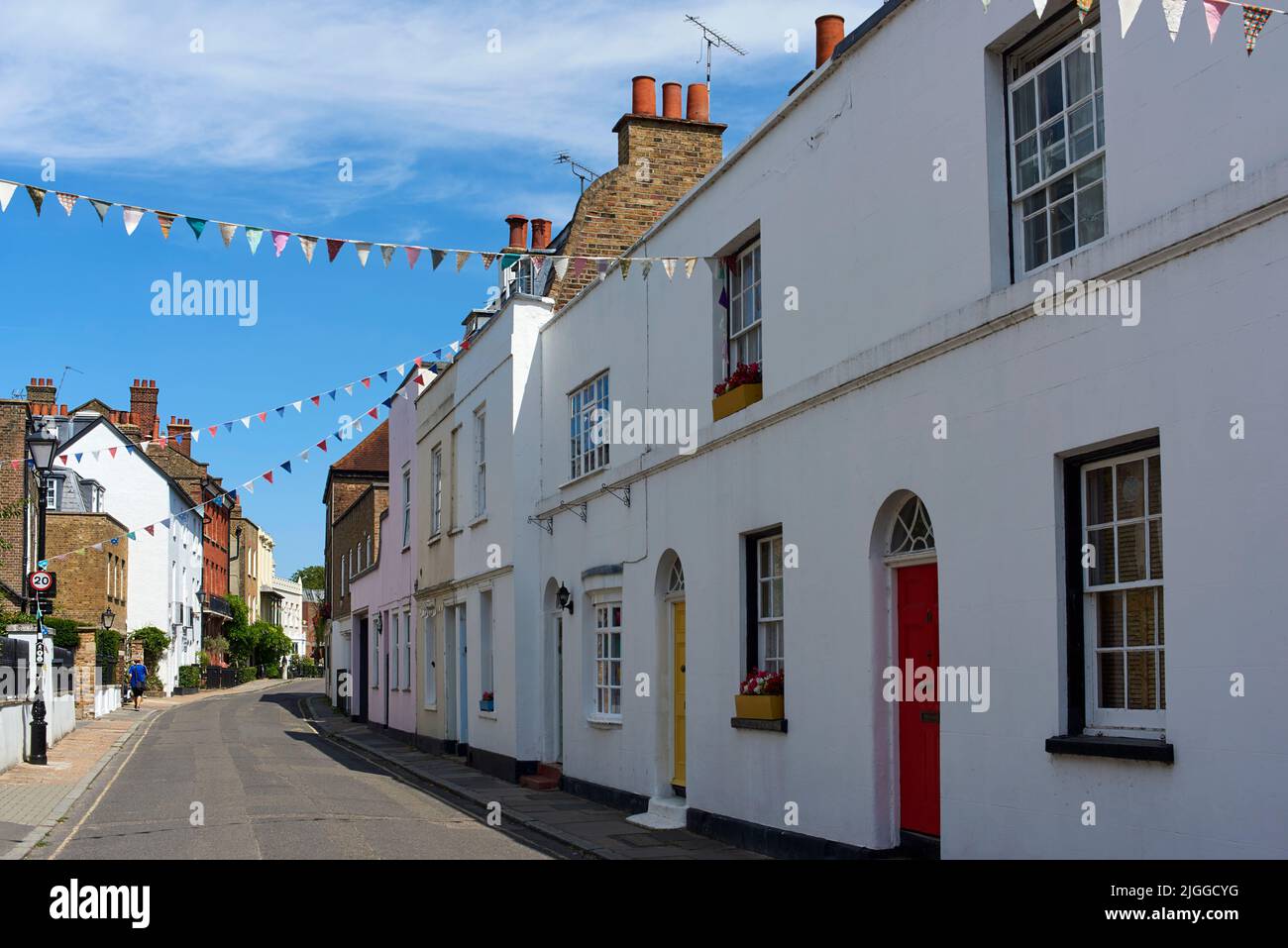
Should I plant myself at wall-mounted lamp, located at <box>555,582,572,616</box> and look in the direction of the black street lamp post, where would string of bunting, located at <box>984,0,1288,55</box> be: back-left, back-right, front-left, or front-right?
back-left

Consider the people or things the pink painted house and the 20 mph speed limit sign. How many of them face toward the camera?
1

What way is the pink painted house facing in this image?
to the viewer's left

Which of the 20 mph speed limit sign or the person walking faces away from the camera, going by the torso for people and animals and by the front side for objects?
the person walking

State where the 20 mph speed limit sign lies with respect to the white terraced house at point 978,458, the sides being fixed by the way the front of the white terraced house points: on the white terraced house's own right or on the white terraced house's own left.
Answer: on the white terraced house's own right

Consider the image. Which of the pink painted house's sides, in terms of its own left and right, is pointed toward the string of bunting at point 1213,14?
left

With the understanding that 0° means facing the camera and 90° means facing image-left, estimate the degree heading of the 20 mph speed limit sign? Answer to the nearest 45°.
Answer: approximately 0°

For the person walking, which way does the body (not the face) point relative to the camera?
away from the camera

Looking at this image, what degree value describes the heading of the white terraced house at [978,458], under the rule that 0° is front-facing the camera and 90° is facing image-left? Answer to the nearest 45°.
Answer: approximately 45°

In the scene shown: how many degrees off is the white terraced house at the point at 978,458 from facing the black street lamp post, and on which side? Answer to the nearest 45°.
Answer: approximately 90° to its right

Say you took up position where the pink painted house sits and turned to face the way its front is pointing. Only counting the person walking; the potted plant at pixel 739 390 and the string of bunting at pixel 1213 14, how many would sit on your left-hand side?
2

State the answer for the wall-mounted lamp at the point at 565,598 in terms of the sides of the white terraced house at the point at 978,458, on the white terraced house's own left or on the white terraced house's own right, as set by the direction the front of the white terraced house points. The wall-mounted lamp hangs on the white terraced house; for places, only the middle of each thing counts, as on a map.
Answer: on the white terraced house's own right
